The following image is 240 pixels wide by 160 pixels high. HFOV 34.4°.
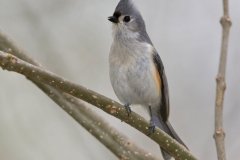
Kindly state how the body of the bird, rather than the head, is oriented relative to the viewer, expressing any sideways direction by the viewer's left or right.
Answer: facing the viewer and to the left of the viewer
